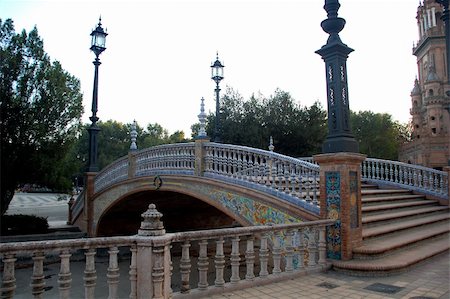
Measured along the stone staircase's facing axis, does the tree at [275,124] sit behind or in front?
behind

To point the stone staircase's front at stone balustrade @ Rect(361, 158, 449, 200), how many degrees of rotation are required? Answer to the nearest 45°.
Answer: approximately 135° to its left

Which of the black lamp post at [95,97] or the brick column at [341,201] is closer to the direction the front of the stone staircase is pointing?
the brick column

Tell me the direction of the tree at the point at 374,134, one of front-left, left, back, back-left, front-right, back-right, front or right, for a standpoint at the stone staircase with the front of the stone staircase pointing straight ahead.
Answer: back-left

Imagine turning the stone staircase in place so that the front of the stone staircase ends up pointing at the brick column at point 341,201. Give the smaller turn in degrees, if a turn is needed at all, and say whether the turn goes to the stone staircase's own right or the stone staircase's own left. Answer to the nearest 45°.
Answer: approximately 90° to the stone staircase's own right

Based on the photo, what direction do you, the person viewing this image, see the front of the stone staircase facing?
facing the viewer and to the right of the viewer

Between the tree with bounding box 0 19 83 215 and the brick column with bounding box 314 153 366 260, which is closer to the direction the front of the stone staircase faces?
the brick column

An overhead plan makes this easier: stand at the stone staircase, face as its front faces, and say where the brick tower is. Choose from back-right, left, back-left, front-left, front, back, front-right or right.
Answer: back-left

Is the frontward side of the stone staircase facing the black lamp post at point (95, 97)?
no

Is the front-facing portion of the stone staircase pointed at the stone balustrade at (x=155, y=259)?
no

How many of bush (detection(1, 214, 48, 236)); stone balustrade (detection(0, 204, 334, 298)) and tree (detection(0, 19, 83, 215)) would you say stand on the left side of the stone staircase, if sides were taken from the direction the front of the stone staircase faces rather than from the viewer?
0
